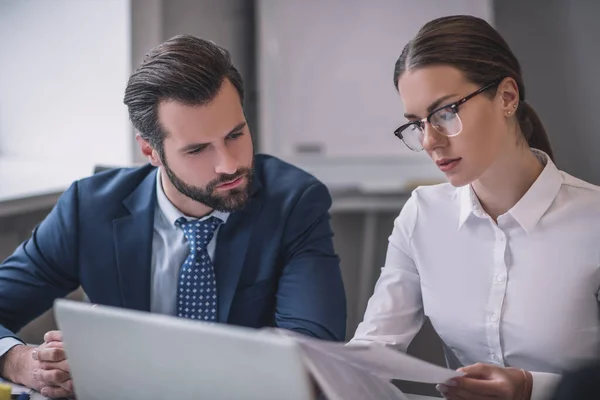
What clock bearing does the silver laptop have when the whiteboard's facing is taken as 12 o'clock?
The silver laptop is roughly at 12 o'clock from the whiteboard.

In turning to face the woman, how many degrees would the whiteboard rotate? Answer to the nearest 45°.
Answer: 0° — it already faces them

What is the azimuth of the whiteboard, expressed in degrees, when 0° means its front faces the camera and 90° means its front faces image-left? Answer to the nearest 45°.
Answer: approximately 0°

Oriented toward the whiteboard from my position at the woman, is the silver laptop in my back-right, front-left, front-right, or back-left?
back-left
